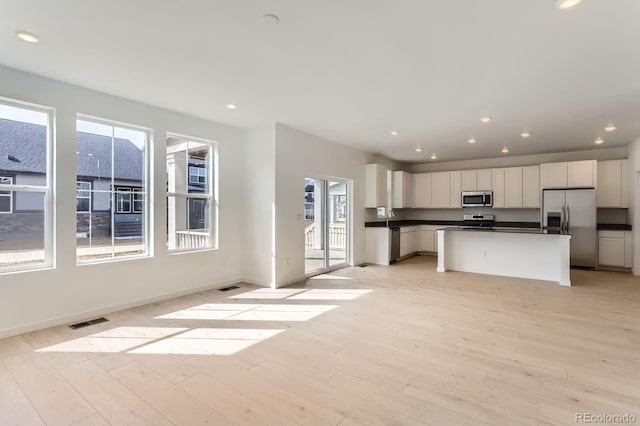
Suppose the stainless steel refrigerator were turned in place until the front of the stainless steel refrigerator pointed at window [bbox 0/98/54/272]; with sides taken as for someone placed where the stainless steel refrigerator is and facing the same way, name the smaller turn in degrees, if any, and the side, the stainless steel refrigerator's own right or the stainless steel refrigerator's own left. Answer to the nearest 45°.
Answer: approximately 45° to the stainless steel refrigerator's own right

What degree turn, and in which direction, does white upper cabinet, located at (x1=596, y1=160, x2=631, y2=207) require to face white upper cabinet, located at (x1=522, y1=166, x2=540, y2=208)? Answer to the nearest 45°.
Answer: approximately 90° to its right

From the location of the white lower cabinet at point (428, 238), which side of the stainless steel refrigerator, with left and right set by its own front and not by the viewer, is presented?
right

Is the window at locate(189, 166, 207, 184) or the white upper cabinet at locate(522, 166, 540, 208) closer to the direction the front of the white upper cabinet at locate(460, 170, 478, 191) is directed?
the window

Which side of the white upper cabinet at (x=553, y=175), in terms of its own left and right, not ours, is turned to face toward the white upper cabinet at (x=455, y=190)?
right

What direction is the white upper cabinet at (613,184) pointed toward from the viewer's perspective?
toward the camera

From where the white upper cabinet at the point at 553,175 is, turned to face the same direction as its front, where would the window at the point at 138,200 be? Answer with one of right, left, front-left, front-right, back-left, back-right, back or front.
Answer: front-right

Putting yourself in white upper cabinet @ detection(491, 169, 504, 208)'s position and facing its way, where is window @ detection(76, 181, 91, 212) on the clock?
The window is roughly at 1 o'clock from the white upper cabinet.

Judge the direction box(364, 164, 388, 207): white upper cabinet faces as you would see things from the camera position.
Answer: facing the viewer and to the right of the viewer

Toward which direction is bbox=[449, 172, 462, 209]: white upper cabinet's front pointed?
toward the camera

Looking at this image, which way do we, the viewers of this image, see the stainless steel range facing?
facing the viewer
